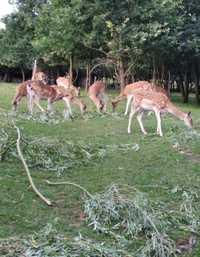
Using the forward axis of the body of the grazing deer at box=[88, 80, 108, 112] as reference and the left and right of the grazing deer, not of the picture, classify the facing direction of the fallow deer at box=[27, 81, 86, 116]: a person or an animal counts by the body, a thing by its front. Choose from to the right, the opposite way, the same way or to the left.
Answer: to the left

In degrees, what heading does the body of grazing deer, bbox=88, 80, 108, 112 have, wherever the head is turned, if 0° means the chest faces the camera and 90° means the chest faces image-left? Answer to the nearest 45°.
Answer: approximately 0°

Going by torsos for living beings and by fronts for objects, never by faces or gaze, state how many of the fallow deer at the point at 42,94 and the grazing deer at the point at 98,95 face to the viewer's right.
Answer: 1

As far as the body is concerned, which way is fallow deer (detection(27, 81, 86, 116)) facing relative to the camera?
to the viewer's right

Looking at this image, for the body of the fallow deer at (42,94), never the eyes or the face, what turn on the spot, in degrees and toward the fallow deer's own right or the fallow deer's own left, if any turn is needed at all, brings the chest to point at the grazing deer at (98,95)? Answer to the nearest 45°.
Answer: approximately 45° to the fallow deer's own left

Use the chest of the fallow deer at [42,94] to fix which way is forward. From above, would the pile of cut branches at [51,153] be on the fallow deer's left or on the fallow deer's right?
on the fallow deer's right

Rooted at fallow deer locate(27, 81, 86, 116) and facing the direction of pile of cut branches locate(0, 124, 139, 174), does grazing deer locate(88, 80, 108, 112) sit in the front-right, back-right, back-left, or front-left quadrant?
back-left

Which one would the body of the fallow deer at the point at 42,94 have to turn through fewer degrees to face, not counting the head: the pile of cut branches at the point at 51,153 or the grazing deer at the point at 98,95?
the grazing deer

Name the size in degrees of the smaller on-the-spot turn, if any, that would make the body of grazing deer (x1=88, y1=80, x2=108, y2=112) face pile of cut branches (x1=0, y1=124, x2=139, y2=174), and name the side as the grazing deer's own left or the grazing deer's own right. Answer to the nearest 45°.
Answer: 0° — it already faces it
